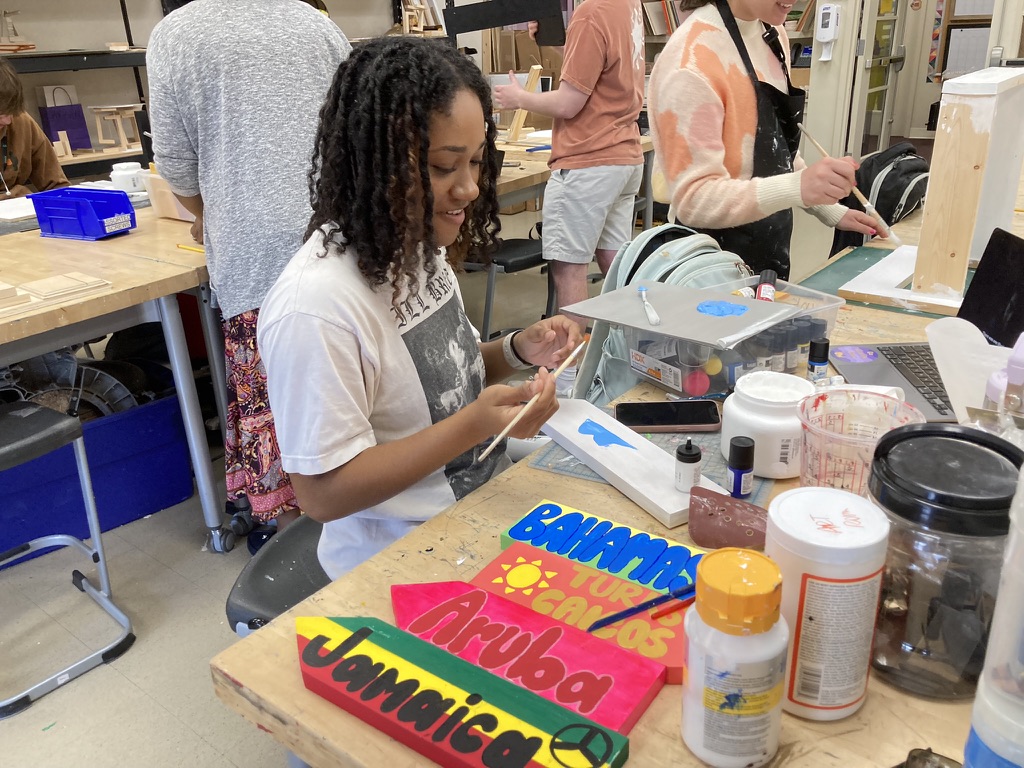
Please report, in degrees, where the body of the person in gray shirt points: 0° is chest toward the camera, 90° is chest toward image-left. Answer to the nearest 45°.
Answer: approximately 180°

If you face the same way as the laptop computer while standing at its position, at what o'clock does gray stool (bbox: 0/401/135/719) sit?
The gray stool is roughly at 1 o'clock from the laptop computer.

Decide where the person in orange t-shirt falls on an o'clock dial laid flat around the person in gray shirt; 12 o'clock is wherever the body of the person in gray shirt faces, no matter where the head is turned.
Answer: The person in orange t-shirt is roughly at 2 o'clock from the person in gray shirt.

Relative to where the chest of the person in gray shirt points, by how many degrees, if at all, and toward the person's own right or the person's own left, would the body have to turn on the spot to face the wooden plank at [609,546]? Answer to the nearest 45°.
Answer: approximately 180°

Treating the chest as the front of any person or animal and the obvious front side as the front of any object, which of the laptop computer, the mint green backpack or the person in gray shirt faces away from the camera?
the person in gray shirt

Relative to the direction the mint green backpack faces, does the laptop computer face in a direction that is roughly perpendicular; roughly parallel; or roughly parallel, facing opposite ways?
roughly perpendicular

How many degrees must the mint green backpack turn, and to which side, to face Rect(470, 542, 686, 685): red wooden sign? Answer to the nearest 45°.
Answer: approximately 45° to its right

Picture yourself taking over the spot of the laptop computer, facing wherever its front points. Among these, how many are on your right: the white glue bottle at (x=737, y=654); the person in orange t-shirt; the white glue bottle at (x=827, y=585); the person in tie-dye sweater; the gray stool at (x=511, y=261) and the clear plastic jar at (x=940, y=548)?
3

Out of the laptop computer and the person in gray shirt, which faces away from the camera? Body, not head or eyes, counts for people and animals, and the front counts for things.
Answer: the person in gray shirt

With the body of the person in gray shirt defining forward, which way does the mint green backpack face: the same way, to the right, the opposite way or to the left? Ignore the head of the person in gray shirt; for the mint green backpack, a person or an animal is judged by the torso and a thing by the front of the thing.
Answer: the opposite way
